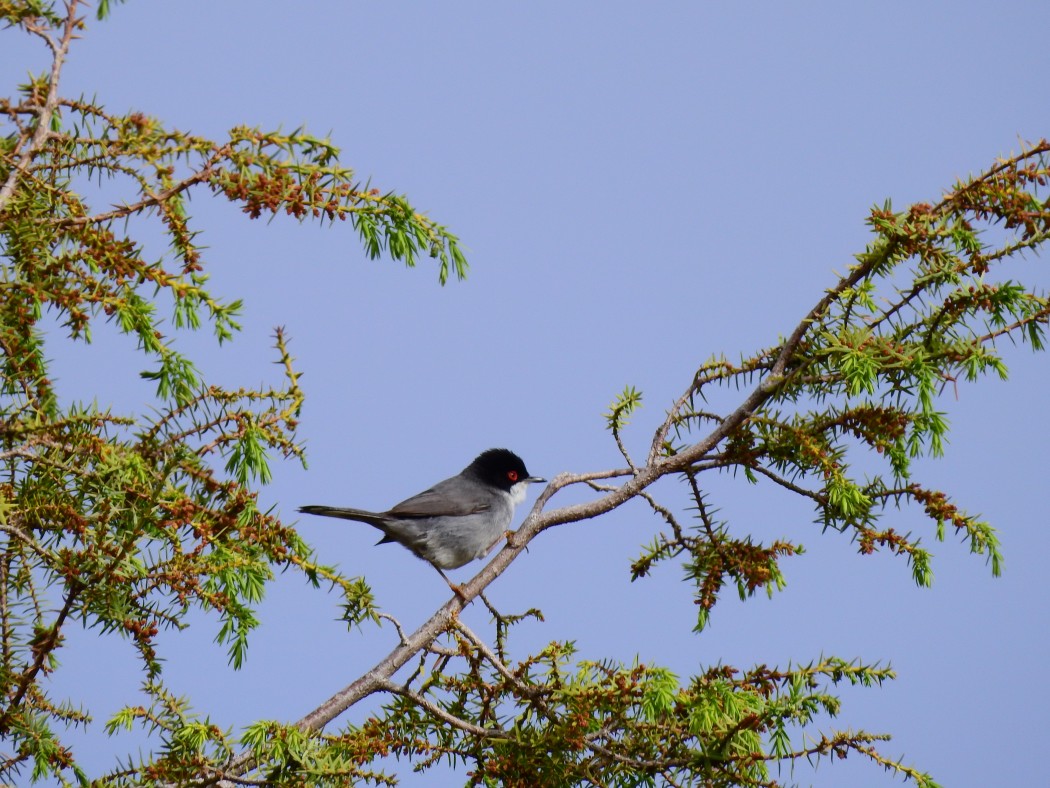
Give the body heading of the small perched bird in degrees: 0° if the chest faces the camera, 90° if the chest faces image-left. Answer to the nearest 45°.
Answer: approximately 270°
